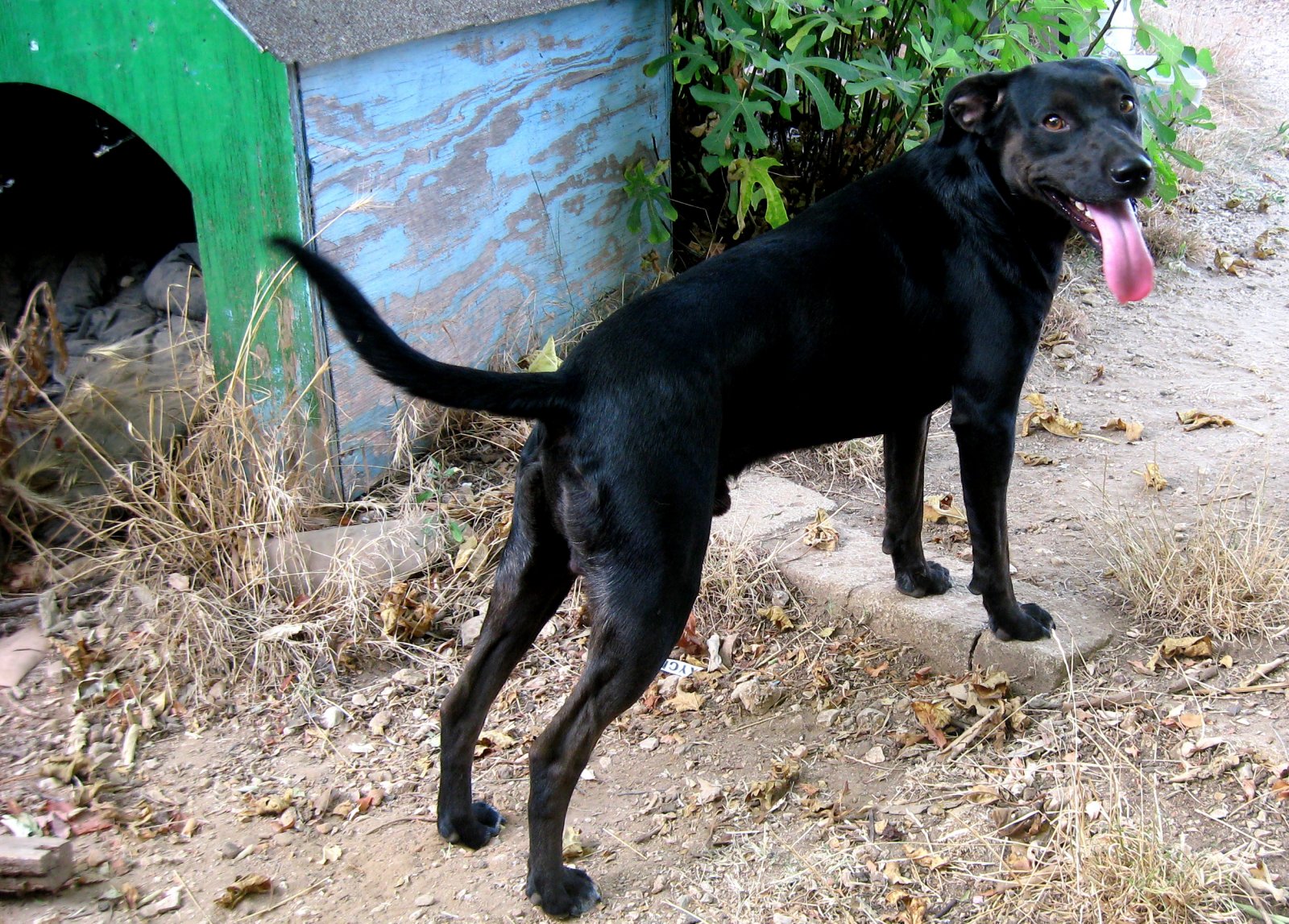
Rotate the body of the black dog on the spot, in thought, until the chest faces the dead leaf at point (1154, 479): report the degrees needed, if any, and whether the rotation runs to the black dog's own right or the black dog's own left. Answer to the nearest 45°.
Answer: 0° — it already faces it

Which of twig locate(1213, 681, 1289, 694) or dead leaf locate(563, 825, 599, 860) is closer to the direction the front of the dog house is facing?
the dead leaf

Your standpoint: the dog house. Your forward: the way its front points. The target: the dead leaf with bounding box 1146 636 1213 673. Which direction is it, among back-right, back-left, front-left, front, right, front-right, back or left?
left

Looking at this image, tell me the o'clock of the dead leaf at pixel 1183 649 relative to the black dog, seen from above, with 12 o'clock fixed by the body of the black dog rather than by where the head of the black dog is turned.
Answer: The dead leaf is roughly at 1 o'clock from the black dog.

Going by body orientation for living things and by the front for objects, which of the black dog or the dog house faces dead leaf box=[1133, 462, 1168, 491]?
the black dog

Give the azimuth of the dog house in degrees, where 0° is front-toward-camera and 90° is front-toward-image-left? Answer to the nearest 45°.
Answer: approximately 45°

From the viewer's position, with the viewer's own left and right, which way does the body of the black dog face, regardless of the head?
facing away from the viewer and to the right of the viewer

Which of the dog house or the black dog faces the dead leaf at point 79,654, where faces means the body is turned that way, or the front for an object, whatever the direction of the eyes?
the dog house

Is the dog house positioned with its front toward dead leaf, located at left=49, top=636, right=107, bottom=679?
yes

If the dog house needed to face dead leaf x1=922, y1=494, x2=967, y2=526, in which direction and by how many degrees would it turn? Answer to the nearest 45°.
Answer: approximately 135° to its left

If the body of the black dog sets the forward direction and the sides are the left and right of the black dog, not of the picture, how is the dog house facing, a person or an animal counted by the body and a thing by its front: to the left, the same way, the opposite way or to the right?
the opposite way
